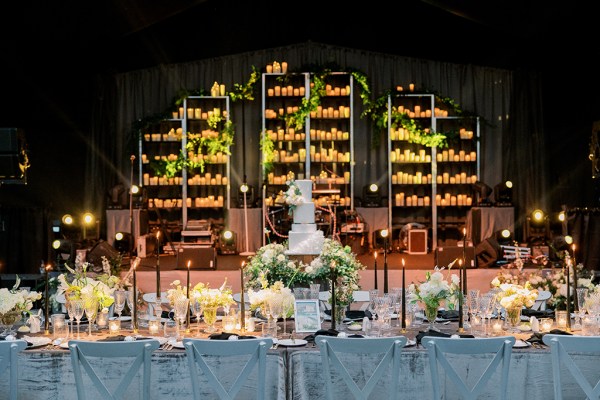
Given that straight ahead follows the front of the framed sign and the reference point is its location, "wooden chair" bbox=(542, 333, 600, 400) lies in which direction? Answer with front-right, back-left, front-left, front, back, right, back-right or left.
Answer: front-left

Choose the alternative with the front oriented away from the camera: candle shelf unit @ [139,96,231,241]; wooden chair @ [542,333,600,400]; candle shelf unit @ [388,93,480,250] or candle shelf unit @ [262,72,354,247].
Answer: the wooden chair

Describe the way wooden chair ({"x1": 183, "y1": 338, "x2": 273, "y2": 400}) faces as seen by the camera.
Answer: facing away from the viewer

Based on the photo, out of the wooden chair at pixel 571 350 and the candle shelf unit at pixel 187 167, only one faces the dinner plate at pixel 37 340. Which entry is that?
the candle shelf unit

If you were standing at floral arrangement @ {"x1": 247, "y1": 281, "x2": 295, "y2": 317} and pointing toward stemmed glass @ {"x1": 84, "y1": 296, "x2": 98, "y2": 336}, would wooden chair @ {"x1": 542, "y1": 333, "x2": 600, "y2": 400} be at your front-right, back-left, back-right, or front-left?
back-left

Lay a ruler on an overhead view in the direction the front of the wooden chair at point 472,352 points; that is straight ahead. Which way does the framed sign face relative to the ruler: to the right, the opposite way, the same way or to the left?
the opposite way

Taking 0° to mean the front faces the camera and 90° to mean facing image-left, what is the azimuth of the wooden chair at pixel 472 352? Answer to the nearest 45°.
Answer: approximately 180°

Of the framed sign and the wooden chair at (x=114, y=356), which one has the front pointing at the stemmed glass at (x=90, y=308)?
the wooden chair

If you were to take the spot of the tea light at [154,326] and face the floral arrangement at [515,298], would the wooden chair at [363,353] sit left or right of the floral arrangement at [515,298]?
right

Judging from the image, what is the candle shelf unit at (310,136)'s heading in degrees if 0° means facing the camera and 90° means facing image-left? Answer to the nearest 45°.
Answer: approximately 0°

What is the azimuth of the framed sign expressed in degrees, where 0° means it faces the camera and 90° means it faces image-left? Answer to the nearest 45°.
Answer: approximately 0°

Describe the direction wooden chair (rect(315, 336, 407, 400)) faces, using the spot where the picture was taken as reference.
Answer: facing away from the viewer

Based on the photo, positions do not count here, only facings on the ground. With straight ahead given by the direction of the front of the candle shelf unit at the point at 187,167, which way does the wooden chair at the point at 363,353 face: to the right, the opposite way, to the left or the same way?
the opposite way
